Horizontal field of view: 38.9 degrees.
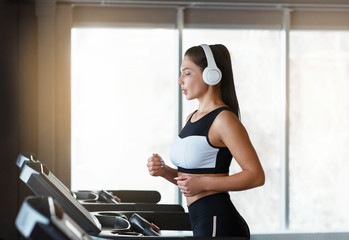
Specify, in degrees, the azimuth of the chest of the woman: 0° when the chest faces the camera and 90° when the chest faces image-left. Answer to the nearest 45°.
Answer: approximately 90°

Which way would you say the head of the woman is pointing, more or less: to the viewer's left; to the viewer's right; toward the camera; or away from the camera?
to the viewer's left

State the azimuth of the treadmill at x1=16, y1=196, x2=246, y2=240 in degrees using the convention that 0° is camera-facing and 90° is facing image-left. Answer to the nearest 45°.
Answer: approximately 90°
